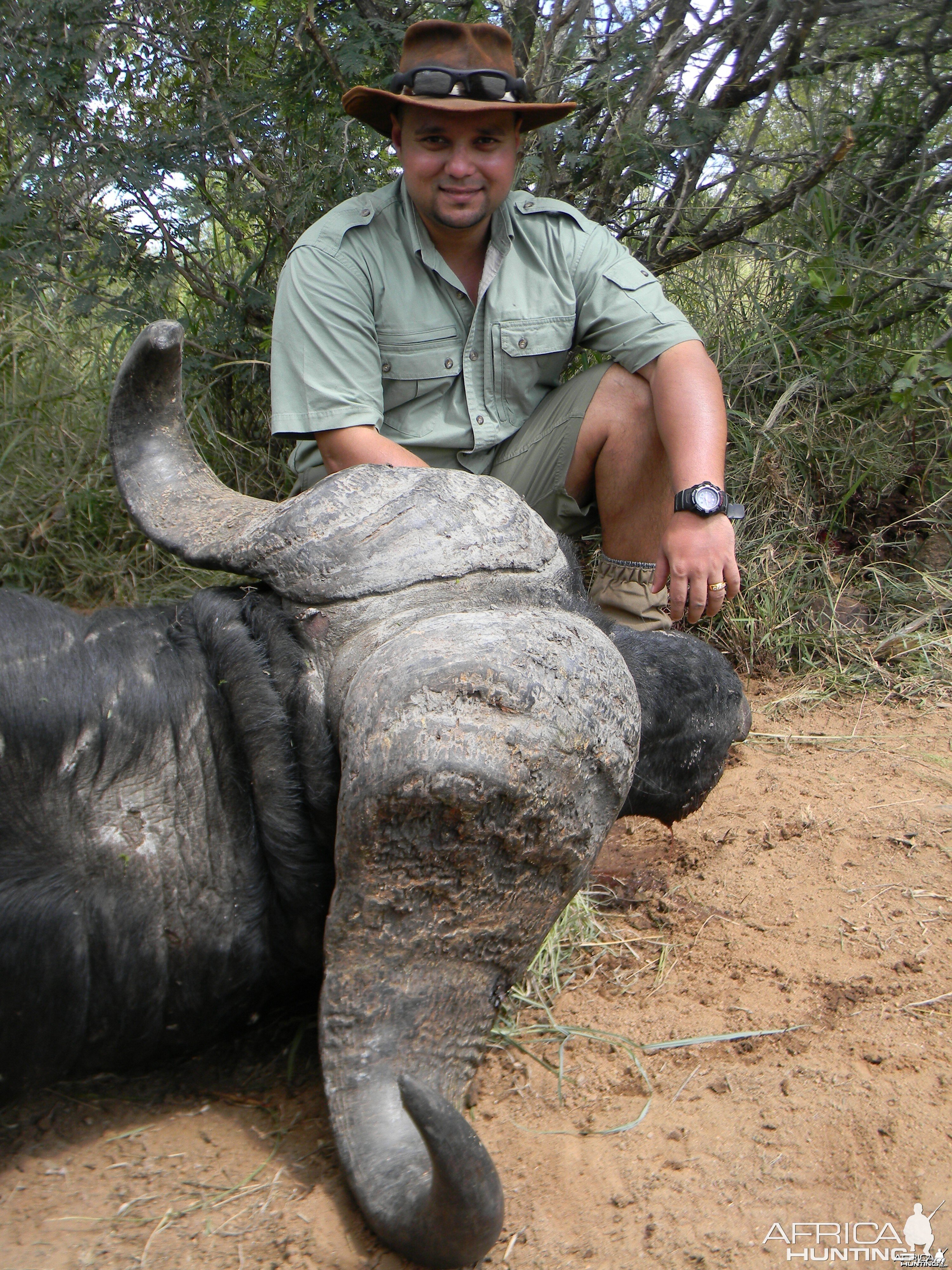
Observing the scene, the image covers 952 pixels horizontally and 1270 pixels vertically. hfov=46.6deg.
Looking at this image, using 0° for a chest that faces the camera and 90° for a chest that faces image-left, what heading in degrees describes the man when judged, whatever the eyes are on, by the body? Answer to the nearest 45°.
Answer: approximately 0°

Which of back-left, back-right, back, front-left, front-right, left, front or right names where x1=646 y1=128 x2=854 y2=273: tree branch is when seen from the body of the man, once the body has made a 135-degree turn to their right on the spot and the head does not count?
right

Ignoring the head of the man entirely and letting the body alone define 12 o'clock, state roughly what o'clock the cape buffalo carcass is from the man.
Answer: The cape buffalo carcass is roughly at 12 o'clock from the man.
